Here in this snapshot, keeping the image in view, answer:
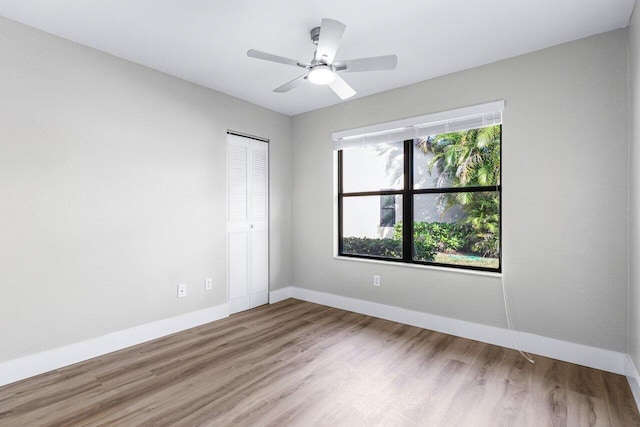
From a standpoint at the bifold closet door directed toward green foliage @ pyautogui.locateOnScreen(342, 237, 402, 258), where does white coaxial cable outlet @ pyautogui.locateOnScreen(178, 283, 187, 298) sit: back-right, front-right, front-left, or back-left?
back-right

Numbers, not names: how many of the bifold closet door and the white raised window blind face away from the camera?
0

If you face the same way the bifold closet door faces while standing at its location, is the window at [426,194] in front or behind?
in front

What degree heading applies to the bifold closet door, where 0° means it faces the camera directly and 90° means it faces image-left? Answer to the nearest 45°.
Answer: approximately 315°

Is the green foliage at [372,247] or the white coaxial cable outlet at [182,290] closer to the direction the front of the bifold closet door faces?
the green foliage

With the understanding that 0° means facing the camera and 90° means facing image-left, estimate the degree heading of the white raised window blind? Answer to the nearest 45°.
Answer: approximately 45°

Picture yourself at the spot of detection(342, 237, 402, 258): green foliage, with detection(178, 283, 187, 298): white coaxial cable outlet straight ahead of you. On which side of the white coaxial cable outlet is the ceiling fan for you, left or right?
left

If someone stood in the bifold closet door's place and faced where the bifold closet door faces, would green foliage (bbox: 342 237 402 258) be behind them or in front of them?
in front

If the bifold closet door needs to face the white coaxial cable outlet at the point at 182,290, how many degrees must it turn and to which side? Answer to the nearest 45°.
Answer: approximately 90° to its right

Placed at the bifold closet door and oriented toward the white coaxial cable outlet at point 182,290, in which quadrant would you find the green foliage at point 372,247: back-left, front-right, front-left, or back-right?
back-left

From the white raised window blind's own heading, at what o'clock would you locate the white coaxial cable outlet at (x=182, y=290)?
The white coaxial cable outlet is roughly at 1 o'clock from the white raised window blind.

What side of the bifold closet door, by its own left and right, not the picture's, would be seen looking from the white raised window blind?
front
